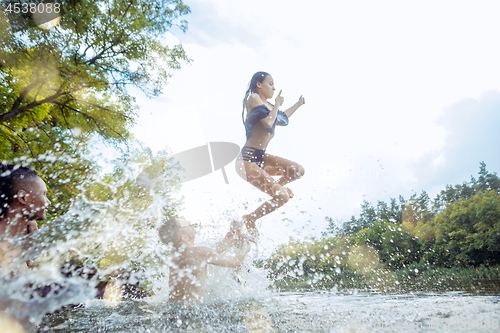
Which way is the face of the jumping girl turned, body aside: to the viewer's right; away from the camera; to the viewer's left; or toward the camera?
to the viewer's right

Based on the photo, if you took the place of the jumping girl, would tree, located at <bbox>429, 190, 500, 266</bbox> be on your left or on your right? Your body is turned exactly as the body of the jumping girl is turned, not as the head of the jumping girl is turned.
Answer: on your left

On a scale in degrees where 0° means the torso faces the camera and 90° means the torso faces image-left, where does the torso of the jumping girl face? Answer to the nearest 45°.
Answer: approximately 270°

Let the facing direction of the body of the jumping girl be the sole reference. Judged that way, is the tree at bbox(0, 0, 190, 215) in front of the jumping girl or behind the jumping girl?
behind
